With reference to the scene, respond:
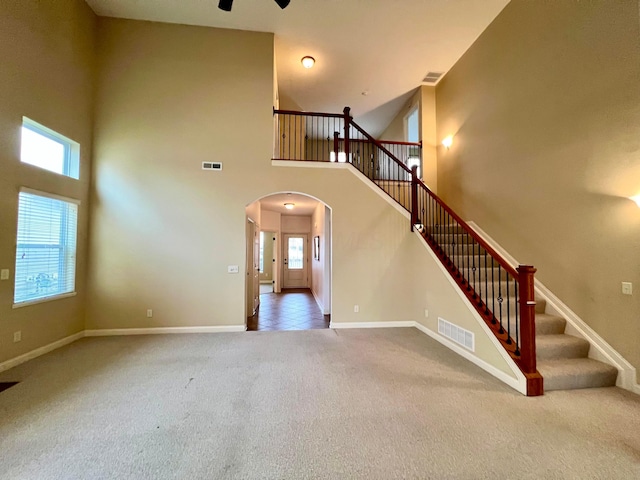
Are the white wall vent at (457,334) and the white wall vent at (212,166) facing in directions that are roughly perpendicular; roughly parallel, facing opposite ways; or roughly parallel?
roughly perpendicular

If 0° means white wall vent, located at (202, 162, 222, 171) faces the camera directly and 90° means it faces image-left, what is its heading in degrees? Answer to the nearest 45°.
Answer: approximately 0°

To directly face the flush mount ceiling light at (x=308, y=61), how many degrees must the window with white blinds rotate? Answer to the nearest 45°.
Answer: approximately 45° to its left

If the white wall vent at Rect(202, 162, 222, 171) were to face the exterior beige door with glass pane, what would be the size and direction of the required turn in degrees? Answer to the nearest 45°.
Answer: approximately 135° to its left

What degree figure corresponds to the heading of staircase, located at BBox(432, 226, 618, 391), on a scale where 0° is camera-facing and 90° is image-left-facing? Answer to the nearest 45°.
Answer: approximately 315°

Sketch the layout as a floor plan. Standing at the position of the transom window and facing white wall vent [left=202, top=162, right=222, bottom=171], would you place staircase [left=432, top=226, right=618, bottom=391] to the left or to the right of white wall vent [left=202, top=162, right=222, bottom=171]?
right

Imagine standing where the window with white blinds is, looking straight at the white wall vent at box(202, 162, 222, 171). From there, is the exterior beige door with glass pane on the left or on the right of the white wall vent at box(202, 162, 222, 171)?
left

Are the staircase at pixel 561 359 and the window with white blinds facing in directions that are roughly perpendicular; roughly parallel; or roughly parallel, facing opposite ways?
roughly perpendicular

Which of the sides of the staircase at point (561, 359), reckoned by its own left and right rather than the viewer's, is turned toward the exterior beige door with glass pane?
back

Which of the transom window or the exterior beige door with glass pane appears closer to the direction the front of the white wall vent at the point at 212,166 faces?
the transom window
